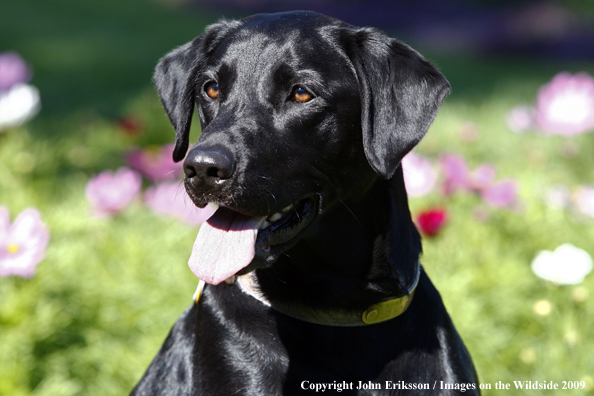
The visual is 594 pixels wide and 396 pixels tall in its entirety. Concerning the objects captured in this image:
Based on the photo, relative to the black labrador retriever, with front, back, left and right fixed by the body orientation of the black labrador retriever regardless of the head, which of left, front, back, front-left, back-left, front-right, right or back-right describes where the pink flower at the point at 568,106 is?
back

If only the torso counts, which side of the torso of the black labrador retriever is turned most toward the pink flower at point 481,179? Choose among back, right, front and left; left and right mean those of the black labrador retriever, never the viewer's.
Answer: back

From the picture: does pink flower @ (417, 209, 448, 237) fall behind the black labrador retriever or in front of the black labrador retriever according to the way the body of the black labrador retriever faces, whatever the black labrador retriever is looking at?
behind

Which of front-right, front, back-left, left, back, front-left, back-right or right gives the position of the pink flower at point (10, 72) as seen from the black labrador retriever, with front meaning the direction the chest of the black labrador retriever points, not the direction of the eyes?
right

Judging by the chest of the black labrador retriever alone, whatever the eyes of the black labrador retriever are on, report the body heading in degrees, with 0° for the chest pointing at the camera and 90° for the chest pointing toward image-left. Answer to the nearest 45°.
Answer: approximately 45°

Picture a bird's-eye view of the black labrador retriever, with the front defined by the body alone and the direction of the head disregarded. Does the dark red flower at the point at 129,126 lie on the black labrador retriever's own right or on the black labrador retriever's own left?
on the black labrador retriever's own right

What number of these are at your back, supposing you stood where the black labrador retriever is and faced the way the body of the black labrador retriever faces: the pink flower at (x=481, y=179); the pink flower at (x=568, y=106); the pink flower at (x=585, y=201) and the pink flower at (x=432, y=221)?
4

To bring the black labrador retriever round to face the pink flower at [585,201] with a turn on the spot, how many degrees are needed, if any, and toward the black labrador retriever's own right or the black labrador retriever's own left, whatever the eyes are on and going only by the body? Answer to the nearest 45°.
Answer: approximately 180°

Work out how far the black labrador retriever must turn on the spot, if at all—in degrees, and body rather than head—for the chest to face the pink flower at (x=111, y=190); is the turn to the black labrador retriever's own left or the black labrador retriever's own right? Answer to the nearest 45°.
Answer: approximately 90° to the black labrador retriever's own right

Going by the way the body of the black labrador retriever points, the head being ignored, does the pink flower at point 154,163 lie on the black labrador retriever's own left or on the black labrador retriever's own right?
on the black labrador retriever's own right

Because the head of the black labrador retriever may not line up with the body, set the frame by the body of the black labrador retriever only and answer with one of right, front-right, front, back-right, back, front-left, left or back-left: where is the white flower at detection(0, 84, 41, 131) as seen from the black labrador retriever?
right
